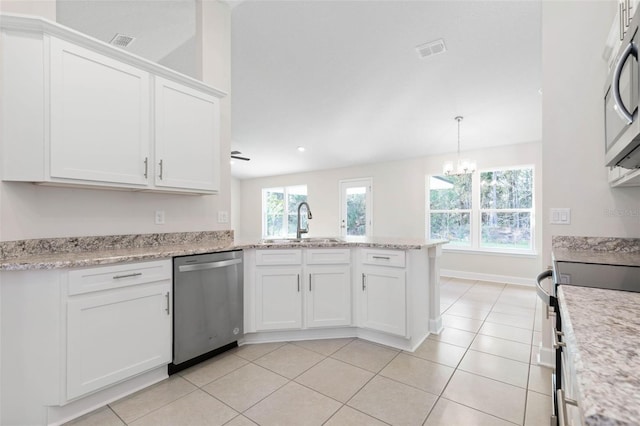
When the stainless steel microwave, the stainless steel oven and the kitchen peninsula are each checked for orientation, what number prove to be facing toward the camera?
1

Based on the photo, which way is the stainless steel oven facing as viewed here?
to the viewer's left

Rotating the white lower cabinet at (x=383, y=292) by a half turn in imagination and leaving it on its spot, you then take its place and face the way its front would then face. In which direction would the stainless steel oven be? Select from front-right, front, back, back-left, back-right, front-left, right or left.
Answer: right

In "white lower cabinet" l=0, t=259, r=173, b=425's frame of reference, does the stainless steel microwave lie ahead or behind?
ahead

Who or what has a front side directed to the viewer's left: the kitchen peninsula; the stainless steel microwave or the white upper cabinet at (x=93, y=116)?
the stainless steel microwave

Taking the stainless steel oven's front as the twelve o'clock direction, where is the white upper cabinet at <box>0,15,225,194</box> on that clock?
The white upper cabinet is roughly at 11 o'clock from the stainless steel oven.

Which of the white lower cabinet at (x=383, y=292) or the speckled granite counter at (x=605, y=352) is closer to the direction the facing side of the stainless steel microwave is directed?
the white lower cabinet

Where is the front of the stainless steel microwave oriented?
to the viewer's left

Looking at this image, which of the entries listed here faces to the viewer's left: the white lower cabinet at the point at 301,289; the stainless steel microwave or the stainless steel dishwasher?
the stainless steel microwave

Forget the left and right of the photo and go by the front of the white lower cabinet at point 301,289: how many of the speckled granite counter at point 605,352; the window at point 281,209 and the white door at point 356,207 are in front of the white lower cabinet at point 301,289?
1

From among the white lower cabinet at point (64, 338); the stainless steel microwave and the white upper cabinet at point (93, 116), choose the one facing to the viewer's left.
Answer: the stainless steel microwave

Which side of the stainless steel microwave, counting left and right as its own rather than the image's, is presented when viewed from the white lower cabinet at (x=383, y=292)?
front

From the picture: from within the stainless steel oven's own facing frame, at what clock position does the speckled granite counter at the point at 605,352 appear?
The speckled granite counter is roughly at 9 o'clock from the stainless steel oven.
